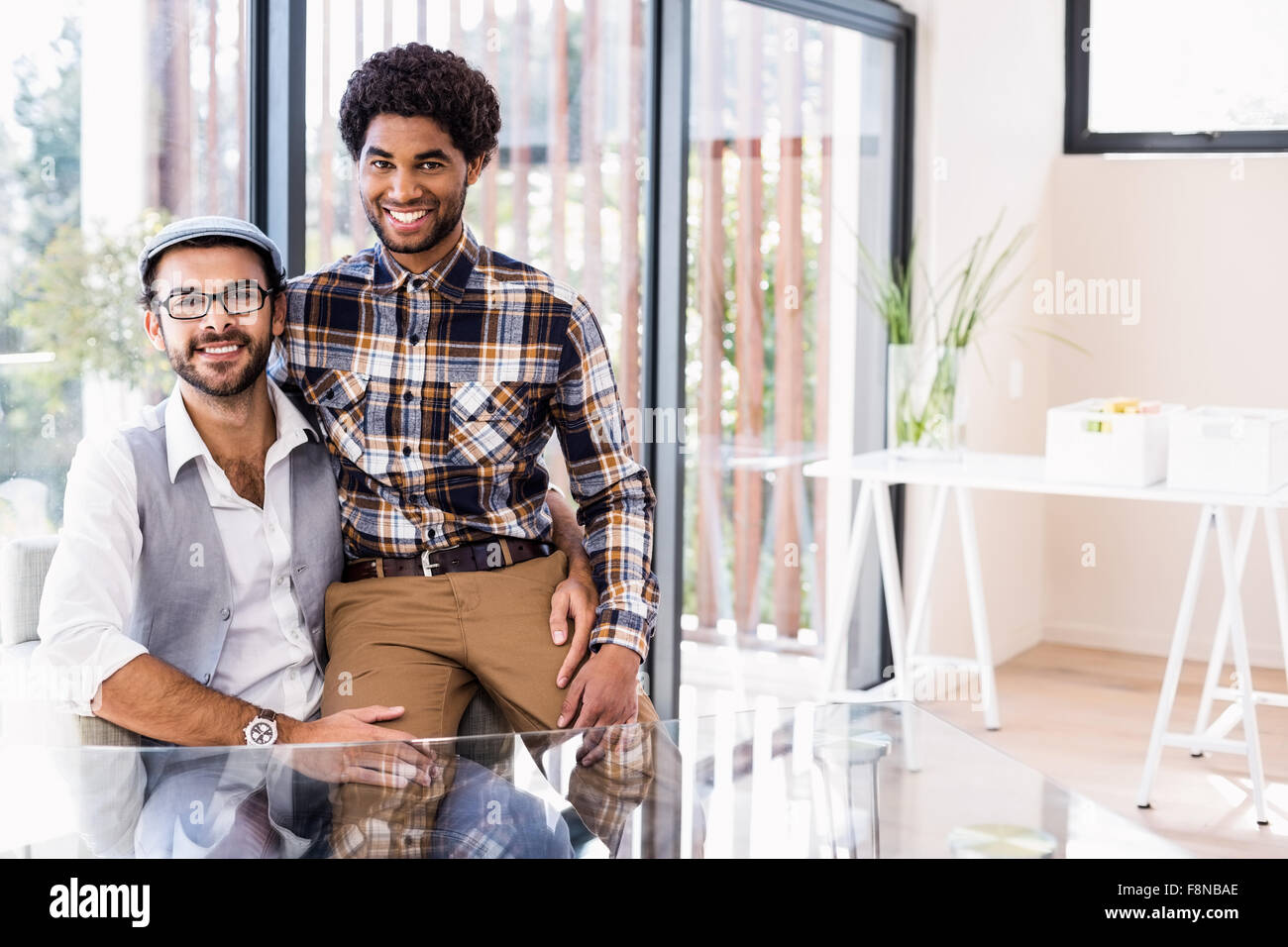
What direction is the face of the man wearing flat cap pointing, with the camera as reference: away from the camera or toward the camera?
toward the camera

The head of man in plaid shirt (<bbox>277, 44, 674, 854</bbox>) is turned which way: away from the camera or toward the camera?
toward the camera

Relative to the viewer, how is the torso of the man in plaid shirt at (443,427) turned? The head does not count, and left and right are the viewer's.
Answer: facing the viewer

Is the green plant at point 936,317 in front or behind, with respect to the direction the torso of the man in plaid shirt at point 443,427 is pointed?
behind

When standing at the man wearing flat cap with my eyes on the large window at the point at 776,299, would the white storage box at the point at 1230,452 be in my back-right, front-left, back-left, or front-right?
front-right

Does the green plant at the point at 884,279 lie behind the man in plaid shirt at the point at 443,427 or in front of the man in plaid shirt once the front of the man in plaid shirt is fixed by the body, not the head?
behind

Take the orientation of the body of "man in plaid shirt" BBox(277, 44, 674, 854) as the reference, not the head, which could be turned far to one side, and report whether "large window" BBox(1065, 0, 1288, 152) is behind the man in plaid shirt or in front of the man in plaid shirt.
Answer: behind
